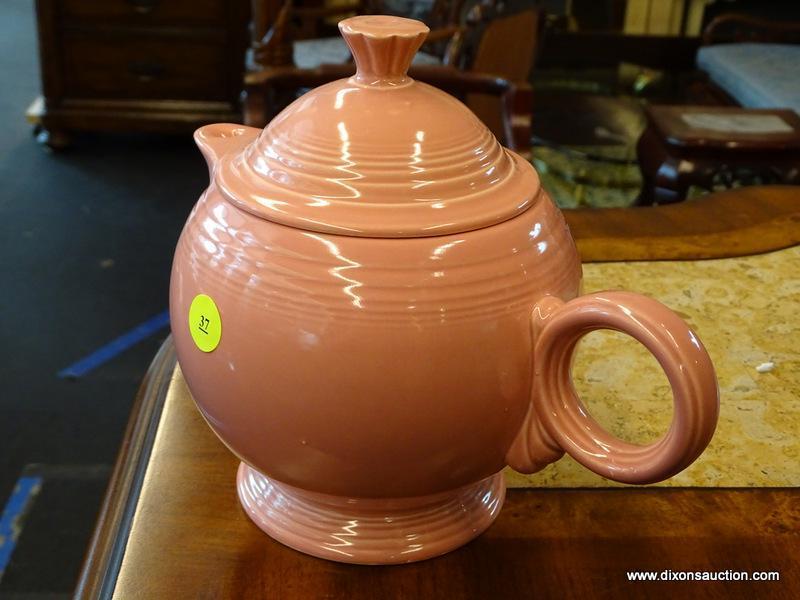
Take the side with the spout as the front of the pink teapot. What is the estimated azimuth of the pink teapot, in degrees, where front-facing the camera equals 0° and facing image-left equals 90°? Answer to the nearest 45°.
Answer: approximately 135°

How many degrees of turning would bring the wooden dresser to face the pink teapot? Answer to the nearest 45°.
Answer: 0° — it already faces it

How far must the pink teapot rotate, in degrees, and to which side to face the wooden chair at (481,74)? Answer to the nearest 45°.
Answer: approximately 45° to its right

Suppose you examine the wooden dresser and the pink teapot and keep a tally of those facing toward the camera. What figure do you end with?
1

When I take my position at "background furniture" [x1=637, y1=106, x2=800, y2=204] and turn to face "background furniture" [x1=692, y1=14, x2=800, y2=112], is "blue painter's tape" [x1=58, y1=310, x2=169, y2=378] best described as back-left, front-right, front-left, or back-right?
back-left
